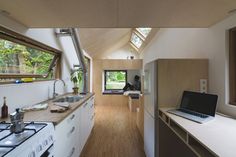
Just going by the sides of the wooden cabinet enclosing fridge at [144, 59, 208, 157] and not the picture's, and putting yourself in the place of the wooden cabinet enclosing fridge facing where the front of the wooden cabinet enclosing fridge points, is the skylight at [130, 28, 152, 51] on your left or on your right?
on your right

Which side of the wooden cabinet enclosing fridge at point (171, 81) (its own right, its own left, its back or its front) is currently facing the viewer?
left

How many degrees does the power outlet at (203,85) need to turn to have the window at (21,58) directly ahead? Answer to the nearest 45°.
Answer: approximately 45° to its right

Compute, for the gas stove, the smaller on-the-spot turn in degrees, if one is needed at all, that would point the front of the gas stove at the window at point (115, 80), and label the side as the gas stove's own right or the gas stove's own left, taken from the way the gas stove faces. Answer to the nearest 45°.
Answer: approximately 90° to the gas stove's own left

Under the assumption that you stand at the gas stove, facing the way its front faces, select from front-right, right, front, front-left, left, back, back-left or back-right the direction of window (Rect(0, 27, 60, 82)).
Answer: back-left

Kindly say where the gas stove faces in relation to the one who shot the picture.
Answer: facing the viewer and to the right of the viewer

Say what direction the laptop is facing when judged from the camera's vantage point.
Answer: facing the viewer and to the left of the viewer

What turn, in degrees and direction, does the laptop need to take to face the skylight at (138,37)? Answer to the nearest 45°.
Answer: approximately 90° to its right

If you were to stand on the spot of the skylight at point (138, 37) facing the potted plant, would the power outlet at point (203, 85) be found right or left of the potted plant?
left

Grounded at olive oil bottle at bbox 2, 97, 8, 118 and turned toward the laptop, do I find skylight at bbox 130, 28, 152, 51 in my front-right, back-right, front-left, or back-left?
front-left

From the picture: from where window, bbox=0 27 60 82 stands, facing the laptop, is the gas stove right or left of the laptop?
right
